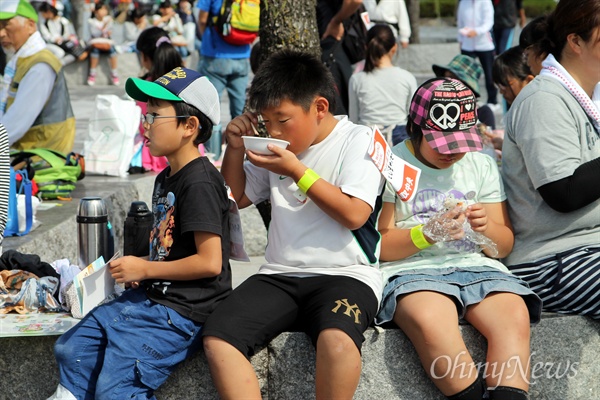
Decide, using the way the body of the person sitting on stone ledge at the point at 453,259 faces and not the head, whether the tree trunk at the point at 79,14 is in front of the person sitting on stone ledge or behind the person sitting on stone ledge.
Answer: behind

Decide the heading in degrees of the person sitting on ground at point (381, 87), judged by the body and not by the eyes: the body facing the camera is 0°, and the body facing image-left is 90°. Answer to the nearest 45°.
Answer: approximately 180°

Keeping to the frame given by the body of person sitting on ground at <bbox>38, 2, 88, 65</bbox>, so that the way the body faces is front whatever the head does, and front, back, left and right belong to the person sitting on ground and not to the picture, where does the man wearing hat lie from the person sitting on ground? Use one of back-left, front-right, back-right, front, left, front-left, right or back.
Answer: front-right

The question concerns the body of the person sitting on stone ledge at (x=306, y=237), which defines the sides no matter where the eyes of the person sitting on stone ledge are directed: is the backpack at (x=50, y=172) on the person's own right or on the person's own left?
on the person's own right

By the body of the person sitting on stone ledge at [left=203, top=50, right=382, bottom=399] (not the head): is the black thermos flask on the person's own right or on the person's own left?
on the person's own right
